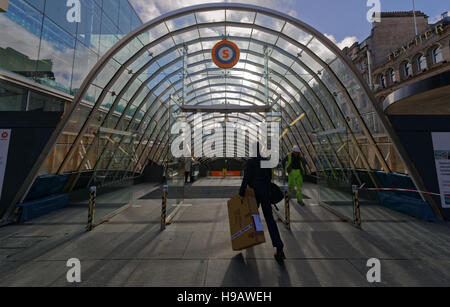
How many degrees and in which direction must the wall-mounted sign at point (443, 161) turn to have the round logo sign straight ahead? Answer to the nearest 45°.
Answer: approximately 45° to its right

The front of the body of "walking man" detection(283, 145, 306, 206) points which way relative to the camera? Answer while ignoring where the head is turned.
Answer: toward the camera

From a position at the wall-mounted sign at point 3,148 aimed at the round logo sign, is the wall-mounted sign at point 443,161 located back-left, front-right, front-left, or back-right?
front-right

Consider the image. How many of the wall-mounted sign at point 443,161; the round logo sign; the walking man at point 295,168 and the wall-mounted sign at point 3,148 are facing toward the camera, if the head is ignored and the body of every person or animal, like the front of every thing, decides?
4

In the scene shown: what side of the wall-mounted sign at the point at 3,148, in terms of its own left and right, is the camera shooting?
front

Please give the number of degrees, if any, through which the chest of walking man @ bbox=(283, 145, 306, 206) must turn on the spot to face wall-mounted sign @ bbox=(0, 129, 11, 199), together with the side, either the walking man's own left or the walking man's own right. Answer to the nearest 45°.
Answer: approximately 45° to the walking man's own right

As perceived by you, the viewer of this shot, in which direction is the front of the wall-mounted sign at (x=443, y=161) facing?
facing the viewer

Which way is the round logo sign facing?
toward the camera
